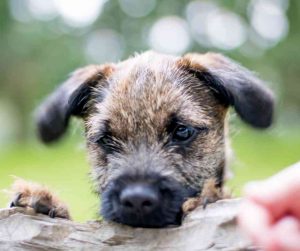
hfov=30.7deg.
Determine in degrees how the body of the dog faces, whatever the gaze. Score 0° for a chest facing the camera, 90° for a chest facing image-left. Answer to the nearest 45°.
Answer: approximately 0°
